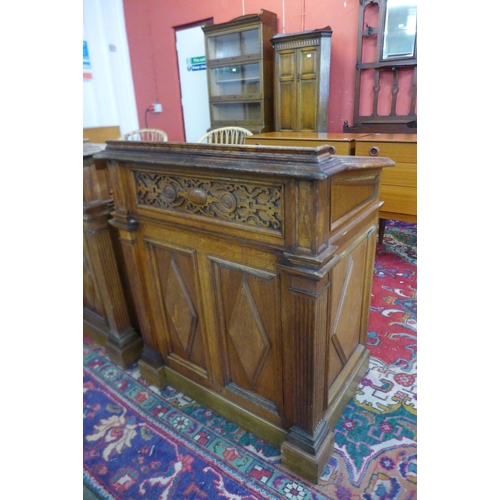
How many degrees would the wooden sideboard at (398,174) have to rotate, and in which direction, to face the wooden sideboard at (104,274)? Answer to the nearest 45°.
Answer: approximately 45° to its right

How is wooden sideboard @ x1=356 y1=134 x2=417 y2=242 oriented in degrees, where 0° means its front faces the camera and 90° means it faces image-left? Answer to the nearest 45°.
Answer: approximately 0°

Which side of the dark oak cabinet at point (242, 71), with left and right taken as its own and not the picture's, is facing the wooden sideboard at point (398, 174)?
left

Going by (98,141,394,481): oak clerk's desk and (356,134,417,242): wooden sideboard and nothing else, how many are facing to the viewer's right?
0

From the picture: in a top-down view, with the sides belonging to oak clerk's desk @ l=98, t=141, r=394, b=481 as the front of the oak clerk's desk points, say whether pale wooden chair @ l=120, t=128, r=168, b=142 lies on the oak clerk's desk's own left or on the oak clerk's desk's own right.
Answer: on the oak clerk's desk's own right

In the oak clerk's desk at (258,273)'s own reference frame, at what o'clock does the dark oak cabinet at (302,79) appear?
The dark oak cabinet is roughly at 5 o'clock from the oak clerk's desk.

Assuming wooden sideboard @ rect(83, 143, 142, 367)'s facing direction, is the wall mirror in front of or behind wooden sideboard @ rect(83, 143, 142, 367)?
behind

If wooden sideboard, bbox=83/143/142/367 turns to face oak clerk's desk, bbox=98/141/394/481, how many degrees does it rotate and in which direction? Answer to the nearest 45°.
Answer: approximately 90° to its left
